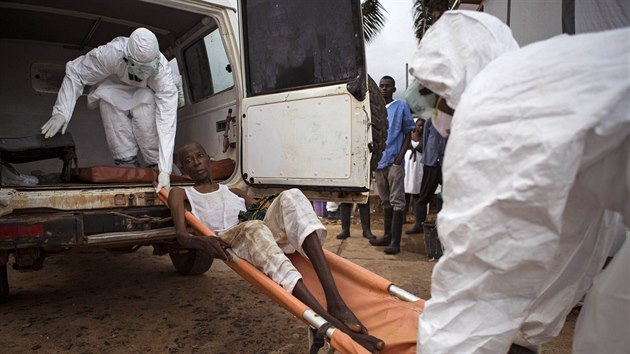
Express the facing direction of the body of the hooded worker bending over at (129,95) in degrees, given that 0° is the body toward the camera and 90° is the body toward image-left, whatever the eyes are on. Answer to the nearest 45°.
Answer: approximately 0°

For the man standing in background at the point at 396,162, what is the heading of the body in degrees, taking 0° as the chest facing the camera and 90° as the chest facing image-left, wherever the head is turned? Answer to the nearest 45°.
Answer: approximately 45°

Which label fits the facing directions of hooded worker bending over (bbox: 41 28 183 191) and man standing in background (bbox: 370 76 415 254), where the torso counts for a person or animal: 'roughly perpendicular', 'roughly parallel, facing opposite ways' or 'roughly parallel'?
roughly perpendicular

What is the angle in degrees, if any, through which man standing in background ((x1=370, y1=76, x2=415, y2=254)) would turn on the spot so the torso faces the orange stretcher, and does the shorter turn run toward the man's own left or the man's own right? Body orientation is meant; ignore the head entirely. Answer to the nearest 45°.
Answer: approximately 45° to the man's own left

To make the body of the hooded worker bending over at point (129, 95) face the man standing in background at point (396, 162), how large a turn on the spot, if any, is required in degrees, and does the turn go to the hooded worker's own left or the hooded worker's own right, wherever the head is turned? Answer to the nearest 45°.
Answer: approximately 90° to the hooded worker's own left

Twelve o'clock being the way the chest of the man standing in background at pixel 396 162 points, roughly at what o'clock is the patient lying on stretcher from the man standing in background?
The patient lying on stretcher is roughly at 11 o'clock from the man standing in background.
